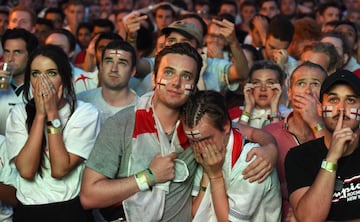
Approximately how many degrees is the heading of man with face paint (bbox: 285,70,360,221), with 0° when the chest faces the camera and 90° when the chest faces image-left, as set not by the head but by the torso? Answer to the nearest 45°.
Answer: approximately 0°

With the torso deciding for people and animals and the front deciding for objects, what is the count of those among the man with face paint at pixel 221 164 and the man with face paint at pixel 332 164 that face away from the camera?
0

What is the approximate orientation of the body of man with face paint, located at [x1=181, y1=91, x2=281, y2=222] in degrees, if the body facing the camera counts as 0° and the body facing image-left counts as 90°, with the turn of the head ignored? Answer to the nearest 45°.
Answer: approximately 45°

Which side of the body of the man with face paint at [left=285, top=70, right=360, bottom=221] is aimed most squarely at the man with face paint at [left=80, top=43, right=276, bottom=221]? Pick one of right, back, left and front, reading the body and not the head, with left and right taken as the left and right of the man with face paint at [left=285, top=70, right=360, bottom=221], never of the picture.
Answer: right

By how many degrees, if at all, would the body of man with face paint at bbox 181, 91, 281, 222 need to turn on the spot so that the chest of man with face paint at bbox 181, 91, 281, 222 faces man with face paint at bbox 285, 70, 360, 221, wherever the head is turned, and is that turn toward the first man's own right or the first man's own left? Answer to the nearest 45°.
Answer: approximately 135° to the first man's own left
